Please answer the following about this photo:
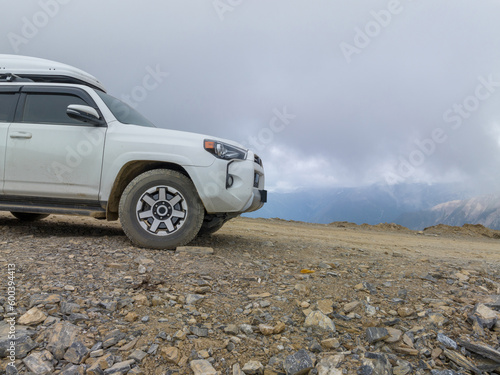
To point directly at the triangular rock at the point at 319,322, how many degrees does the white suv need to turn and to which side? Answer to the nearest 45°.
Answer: approximately 45° to its right

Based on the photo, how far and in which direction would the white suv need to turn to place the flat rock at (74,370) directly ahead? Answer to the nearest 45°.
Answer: approximately 90° to its right

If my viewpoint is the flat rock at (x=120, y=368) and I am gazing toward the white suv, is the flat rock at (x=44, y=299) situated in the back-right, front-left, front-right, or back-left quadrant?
front-left

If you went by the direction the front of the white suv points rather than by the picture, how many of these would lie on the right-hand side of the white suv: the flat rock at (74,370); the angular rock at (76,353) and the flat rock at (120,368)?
3

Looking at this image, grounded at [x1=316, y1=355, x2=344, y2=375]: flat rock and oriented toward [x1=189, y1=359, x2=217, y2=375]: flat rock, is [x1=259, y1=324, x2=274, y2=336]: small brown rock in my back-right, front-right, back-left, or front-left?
front-right

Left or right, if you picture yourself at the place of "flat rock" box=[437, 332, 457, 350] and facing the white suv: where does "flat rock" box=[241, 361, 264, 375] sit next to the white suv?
left

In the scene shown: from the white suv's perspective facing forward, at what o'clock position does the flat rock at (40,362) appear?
The flat rock is roughly at 3 o'clock from the white suv.

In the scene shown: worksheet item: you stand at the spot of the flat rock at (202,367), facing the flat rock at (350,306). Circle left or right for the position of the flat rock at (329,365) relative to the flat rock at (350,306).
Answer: right

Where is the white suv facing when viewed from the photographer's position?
facing to the right of the viewer

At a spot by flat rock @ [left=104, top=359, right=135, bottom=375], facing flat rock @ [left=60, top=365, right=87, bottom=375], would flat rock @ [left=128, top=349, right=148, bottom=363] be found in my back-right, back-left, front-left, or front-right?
back-right

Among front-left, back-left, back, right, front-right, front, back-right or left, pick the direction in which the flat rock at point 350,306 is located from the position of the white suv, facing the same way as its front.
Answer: front-right

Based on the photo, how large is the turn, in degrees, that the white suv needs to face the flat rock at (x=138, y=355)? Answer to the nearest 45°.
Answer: approximately 90° to its right

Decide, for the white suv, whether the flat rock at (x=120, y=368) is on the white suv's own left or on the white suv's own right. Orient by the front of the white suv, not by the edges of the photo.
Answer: on the white suv's own right

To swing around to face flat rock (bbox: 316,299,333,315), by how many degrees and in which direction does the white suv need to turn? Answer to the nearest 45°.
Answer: approximately 45° to its right

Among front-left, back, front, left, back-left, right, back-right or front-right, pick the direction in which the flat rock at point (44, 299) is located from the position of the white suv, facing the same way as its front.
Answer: right
